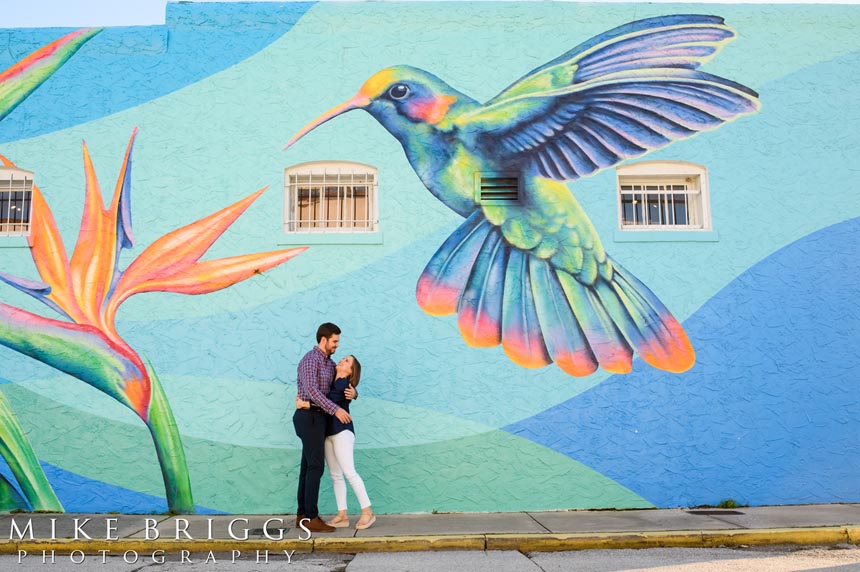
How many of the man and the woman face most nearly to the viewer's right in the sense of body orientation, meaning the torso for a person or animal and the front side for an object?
1

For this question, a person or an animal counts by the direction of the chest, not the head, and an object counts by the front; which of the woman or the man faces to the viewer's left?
the woman

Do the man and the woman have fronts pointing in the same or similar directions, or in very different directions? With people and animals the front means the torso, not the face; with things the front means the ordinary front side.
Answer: very different directions

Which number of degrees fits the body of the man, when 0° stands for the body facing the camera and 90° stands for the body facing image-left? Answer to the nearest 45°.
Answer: approximately 270°

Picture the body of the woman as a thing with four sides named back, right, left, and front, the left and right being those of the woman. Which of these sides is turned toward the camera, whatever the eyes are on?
left

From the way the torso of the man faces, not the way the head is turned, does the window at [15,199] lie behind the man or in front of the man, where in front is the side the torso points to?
behind
